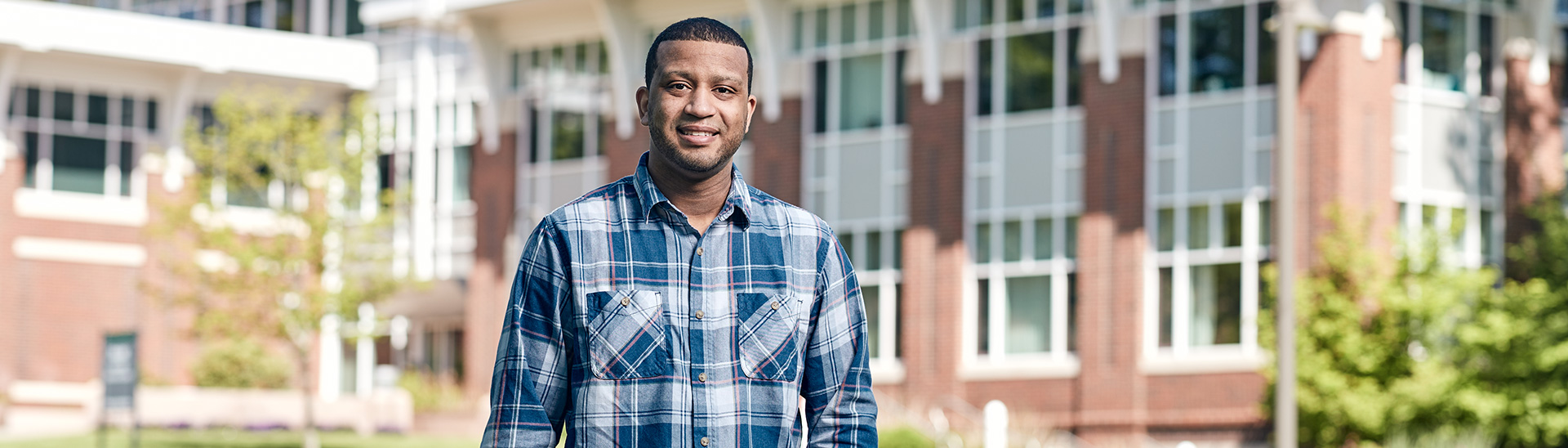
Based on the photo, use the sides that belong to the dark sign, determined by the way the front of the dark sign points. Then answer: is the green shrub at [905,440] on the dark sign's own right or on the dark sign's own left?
on the dark sign's own left

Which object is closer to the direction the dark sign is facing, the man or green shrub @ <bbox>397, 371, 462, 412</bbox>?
the man

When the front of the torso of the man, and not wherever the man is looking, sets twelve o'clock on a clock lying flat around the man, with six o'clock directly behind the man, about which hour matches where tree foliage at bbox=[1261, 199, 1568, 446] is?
The tree foliage is roughly at 7 o'clock from the man.

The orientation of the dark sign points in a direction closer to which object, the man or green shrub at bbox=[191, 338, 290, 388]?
the man

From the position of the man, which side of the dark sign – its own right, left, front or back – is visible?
front

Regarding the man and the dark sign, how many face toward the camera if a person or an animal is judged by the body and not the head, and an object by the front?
2

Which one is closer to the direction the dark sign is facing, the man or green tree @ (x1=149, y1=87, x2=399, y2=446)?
the man

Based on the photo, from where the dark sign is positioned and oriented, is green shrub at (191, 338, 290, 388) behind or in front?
behind

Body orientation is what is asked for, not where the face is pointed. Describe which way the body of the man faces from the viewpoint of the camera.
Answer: toward the camera
